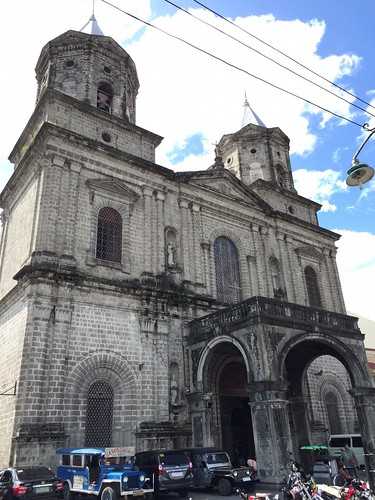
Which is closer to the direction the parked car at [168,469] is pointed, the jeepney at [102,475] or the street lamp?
the jeepney

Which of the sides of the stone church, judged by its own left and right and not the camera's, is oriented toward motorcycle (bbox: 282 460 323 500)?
front

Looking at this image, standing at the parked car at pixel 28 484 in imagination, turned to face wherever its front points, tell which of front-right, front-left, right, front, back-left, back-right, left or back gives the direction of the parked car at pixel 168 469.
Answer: back-right

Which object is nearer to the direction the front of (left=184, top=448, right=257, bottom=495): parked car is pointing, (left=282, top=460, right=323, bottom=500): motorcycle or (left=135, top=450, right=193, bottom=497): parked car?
the motorcycle

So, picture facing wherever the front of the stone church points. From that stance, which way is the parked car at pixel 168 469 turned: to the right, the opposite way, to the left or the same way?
the opposite way

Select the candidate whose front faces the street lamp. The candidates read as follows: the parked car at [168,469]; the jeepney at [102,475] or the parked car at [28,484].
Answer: the jeepney

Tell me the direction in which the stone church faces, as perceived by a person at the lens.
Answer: facing the viewer and to the right of the viewer

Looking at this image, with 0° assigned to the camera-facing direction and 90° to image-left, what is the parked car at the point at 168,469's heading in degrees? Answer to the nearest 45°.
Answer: approximately 135°

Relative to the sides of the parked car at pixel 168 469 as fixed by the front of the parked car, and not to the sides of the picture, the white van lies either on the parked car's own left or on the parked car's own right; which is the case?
on the parked car's own right

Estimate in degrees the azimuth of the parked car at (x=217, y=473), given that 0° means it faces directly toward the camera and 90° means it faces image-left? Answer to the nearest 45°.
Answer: approximately 315°
